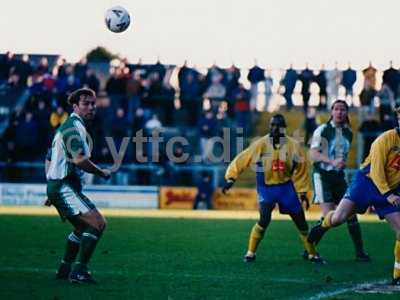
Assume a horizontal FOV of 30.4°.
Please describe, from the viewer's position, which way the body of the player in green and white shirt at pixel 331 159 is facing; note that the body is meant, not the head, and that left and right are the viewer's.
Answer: facing the viewer and to the right of the viewer

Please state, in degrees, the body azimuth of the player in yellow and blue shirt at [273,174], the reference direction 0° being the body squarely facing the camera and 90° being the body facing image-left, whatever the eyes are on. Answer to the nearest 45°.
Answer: approximately 0°

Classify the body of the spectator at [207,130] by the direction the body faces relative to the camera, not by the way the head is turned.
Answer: toward the camera

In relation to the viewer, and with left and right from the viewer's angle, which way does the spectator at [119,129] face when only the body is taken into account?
facing the viewer

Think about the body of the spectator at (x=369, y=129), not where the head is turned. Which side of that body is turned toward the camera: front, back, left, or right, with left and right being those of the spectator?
front

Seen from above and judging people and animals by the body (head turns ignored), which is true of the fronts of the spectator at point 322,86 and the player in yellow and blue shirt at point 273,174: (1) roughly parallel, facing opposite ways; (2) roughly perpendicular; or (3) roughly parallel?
roughly parallel

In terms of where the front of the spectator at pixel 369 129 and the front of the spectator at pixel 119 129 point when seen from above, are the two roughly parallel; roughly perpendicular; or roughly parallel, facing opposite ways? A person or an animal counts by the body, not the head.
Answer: roughly parallel

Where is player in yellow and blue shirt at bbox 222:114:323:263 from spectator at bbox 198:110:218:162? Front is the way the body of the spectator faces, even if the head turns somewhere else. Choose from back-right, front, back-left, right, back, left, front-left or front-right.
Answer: front

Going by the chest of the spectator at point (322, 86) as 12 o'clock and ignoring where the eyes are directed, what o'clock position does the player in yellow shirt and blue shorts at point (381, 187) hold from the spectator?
The player in yellow shirt and blue shorts is roughly at 12 o'clock from the spectator.
